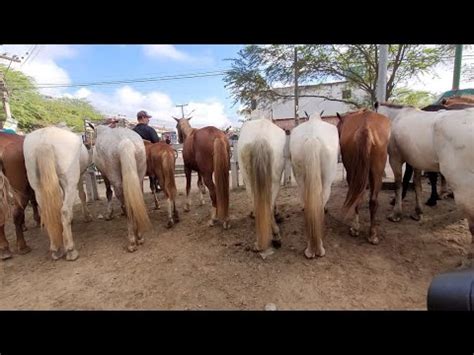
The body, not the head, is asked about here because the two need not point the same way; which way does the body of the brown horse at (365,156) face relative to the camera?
away from the camera

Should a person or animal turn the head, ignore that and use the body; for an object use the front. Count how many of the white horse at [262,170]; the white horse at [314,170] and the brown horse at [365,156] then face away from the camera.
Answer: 3

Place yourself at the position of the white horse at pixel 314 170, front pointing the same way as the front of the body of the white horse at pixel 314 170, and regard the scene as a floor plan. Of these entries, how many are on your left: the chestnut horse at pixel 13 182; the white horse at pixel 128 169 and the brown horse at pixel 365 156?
2

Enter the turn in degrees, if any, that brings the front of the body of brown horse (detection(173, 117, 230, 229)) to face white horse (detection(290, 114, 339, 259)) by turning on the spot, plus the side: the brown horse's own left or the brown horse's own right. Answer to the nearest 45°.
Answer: approximately 180°

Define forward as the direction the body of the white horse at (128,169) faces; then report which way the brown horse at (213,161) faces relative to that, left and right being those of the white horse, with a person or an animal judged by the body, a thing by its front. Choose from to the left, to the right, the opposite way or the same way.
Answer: the same way

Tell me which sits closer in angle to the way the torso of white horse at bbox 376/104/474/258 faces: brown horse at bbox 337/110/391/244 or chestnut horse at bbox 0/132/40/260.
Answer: the brown horse

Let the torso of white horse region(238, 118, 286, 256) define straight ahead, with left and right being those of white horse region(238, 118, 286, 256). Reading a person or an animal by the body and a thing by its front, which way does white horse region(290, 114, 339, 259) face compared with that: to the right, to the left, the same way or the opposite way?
the same way

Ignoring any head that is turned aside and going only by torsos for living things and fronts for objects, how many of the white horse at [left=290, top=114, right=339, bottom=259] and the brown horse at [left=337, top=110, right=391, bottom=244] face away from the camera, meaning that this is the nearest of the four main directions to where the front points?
2

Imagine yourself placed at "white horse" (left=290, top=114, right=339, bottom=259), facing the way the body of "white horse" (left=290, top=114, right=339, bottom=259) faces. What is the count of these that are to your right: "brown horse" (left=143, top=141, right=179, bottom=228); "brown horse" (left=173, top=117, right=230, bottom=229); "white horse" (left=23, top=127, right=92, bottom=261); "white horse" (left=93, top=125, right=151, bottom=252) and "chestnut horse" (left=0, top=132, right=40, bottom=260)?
0

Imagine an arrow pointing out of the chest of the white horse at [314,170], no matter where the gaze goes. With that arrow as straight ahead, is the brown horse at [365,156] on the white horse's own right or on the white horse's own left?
on the white horse's own right

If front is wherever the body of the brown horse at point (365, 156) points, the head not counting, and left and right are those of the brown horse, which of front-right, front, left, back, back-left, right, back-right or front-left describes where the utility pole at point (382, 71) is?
front

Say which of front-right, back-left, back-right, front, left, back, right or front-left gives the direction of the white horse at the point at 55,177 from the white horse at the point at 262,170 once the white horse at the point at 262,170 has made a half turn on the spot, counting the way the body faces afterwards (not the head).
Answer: right

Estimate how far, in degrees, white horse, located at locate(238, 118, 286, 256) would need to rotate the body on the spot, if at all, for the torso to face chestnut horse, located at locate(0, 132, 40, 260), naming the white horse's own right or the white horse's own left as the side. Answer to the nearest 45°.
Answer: approximately 90° to the white horse's own left

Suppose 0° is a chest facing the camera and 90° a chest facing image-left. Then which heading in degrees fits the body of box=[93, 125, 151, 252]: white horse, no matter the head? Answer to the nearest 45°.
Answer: approximately 135°

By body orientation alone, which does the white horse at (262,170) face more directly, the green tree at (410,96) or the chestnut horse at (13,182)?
the green tree

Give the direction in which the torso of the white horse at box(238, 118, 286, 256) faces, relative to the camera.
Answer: away from the camera

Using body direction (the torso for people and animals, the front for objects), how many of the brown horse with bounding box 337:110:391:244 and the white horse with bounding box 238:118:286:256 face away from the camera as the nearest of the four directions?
2

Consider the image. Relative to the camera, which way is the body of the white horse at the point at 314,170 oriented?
away from the camera

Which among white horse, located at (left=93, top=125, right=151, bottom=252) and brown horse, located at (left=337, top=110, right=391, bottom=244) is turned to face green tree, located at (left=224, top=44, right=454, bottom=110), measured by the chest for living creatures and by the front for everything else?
the brown horse

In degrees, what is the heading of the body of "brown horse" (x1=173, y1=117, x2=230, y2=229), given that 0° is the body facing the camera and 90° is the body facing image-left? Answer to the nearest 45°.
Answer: approximately 135°

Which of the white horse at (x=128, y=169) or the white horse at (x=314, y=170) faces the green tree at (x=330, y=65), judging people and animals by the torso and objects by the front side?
the white horse at (x=314, y=170)
